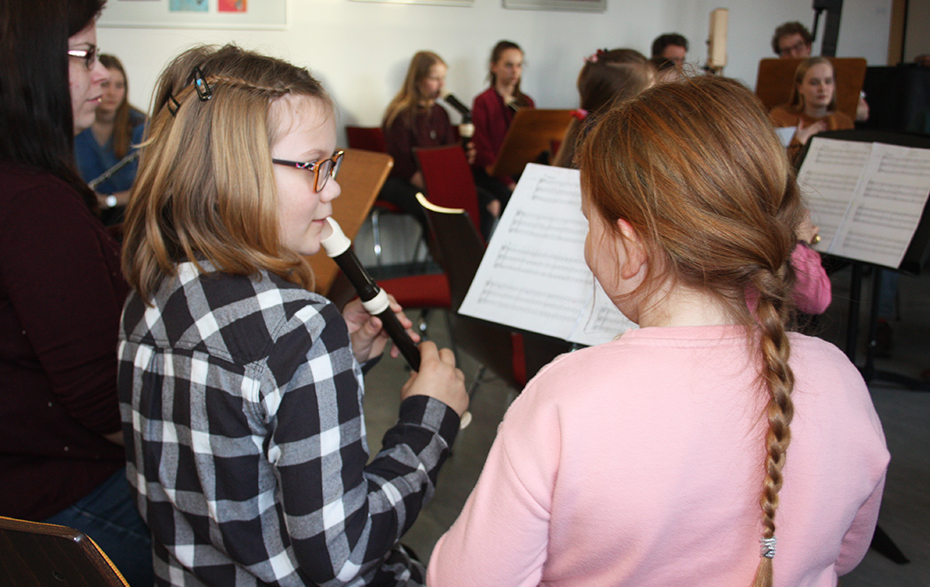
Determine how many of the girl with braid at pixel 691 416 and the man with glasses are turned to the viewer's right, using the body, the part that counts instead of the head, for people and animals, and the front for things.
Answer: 0

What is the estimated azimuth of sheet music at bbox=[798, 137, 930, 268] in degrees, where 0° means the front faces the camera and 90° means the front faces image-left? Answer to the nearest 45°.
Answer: approximately 45°

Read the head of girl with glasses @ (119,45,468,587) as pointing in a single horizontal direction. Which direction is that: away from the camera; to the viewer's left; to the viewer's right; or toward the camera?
to the viewer's right

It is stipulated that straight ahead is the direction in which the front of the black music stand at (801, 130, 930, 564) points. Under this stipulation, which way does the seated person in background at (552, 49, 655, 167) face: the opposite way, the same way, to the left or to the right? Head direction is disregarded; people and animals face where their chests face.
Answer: the opposite way

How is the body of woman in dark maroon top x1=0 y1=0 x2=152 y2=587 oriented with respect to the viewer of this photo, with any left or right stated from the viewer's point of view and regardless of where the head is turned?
facing to the right of the viewer

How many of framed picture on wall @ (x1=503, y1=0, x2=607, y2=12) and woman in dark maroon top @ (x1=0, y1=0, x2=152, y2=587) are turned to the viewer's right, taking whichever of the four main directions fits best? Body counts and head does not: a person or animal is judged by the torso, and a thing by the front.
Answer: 1

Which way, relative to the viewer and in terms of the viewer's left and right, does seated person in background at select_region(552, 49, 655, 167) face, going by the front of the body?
facing away from the viewer and to the right of the viewer
